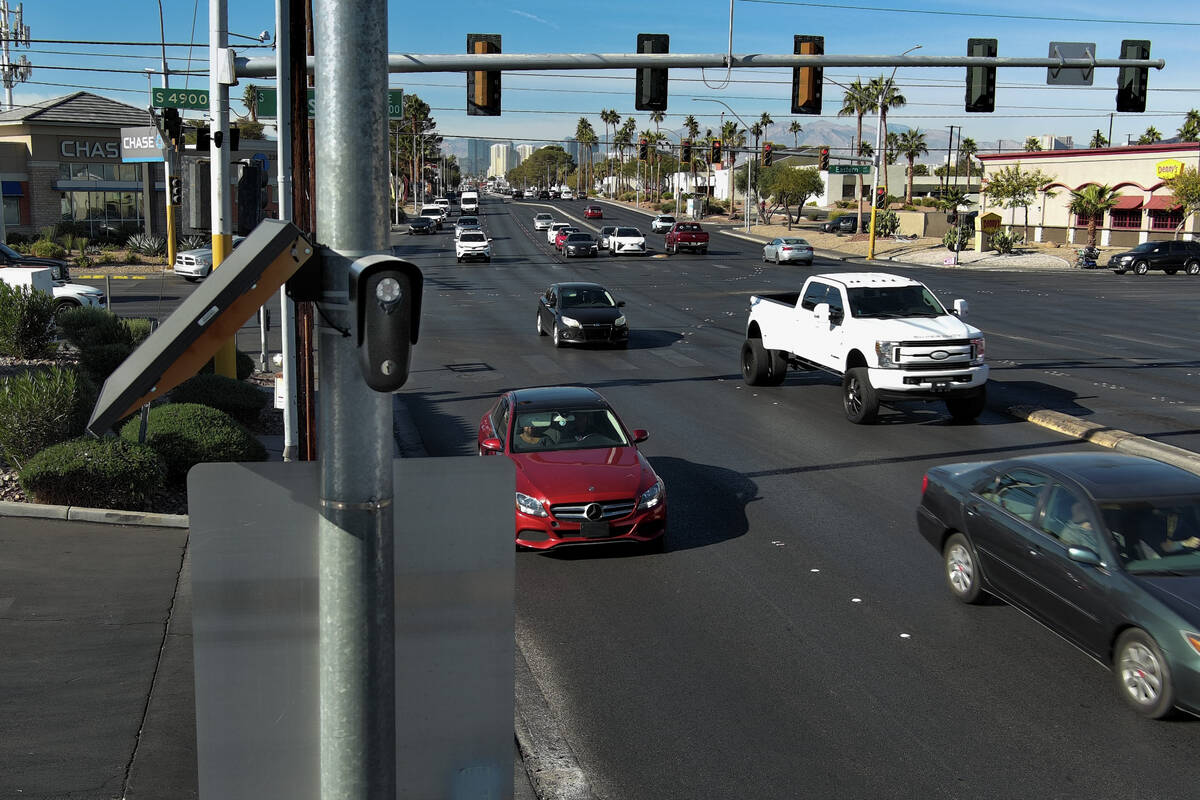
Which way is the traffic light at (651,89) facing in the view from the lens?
facing away from the viewer

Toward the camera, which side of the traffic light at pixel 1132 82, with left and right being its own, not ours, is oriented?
back

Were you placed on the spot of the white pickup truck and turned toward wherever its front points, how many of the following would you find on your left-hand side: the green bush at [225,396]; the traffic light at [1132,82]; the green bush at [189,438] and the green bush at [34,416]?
1

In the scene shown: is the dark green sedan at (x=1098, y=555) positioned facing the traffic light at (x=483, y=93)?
no

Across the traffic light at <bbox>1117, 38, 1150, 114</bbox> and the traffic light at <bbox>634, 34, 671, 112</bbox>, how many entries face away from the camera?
2

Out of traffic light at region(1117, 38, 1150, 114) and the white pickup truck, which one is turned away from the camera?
the traffic light

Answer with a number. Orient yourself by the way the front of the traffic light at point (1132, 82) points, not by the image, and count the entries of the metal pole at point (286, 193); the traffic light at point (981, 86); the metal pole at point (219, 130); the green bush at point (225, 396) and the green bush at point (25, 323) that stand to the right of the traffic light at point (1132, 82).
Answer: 0

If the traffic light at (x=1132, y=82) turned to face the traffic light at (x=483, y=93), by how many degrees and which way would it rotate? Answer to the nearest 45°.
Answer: approximately 135° to its left

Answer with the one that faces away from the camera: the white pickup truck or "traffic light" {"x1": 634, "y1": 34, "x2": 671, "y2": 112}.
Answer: the traffic light

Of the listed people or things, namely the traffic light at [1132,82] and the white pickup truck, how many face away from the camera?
1

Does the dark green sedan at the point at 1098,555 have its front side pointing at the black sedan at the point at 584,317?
no

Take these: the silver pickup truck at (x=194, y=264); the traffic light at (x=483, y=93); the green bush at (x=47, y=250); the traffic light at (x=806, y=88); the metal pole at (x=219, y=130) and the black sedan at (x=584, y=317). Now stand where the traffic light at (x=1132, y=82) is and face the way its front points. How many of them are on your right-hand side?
0

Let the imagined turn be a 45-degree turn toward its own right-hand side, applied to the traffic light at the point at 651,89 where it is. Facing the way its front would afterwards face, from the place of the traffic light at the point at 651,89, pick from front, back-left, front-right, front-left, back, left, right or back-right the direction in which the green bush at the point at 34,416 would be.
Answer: back

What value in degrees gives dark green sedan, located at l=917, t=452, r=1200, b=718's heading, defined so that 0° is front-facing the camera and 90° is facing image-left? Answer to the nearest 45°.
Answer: approximately 315°

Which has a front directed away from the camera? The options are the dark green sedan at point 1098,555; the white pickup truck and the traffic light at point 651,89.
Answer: the traffic light

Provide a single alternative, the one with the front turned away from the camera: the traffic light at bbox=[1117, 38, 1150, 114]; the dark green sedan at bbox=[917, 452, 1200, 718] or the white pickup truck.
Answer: the traffic light

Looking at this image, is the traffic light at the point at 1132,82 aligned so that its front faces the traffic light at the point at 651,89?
no

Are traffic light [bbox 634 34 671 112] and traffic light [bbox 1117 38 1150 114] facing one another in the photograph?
no

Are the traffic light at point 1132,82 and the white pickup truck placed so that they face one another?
no
